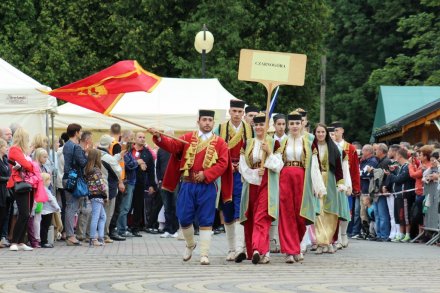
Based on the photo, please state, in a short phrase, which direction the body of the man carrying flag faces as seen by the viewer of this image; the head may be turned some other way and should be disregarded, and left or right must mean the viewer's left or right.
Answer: facing the viewer

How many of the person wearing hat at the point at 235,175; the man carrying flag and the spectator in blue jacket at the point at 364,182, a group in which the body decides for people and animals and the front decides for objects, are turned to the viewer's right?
0

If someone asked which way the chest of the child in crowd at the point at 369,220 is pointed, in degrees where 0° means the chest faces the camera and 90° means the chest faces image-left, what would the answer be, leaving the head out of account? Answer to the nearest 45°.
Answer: approximately 90°

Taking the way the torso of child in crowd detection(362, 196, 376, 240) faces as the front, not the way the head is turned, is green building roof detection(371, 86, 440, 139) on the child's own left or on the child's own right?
on the child's own right

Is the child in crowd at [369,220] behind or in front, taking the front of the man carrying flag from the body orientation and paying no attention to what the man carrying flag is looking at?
behind

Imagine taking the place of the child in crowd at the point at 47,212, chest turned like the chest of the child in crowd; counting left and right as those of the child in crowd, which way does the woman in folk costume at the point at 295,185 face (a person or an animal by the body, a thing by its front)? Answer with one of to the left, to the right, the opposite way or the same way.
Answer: to the right

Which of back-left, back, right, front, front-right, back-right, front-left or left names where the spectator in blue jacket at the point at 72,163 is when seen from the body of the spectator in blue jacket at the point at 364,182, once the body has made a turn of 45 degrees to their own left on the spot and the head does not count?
front

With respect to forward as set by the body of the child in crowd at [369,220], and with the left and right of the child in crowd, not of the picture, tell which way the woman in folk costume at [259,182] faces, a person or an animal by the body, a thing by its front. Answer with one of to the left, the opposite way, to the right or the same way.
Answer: to the left

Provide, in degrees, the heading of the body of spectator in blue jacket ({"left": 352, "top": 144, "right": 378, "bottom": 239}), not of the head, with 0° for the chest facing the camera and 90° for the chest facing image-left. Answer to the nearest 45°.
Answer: approximately 90°

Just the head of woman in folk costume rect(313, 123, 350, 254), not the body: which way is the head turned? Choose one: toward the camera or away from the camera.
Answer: toward the camera

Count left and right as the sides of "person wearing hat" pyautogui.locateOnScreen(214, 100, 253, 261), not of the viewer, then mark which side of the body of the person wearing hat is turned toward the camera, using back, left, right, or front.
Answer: front

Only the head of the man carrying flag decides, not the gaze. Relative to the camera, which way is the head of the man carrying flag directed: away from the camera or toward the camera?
toward the camera

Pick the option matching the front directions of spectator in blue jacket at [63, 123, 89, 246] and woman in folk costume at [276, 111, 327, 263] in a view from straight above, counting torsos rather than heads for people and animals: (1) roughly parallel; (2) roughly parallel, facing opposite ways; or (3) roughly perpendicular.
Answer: roughly perpendicular
